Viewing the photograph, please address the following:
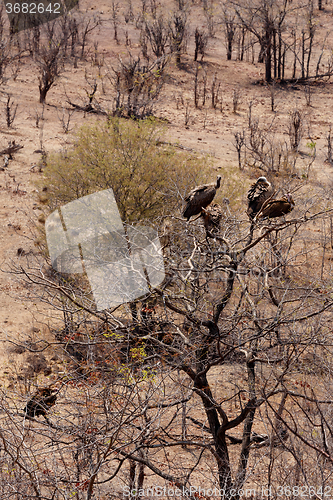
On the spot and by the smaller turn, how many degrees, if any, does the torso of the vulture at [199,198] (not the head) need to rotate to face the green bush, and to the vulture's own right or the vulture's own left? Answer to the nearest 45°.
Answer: approximately 90° to the vulture's own left

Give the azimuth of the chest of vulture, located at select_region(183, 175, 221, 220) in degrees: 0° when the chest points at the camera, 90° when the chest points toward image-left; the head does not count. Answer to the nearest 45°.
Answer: approximately 270°
